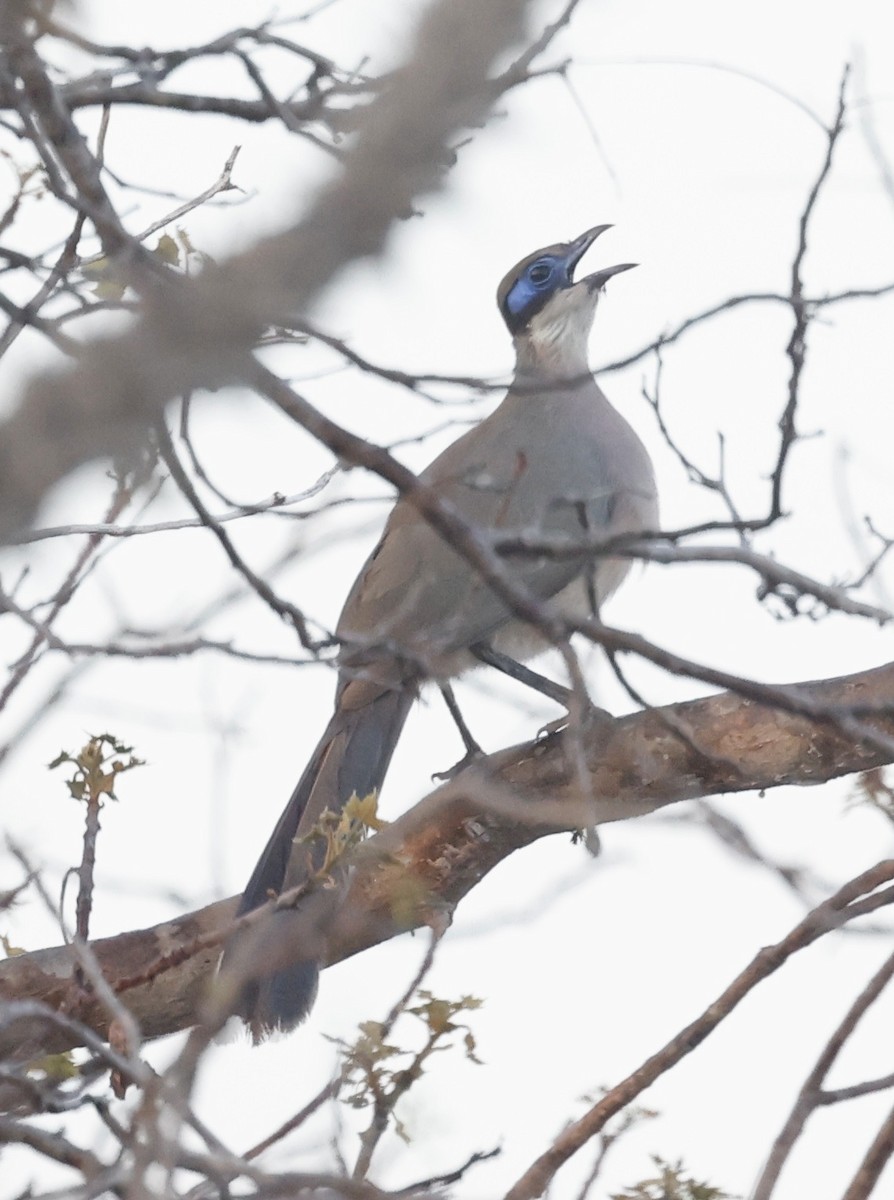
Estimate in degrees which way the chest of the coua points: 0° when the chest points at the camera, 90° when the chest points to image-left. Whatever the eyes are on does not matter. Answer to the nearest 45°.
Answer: approximately 270°
